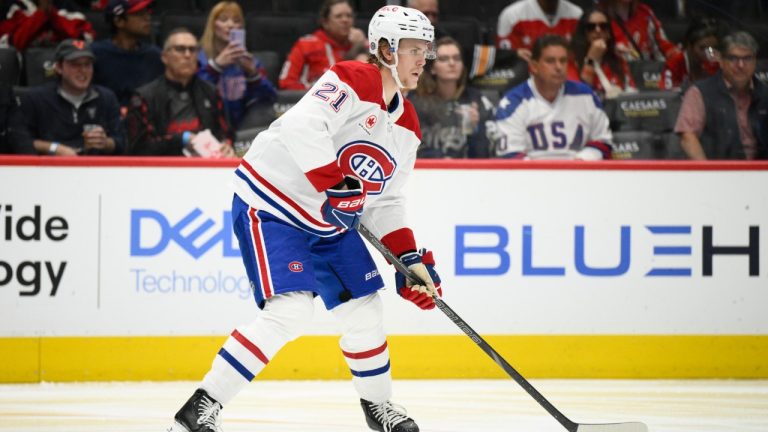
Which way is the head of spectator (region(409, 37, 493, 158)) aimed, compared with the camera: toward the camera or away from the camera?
toward the camera

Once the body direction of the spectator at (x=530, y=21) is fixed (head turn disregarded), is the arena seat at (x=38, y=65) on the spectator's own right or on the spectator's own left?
on the spectator's own right

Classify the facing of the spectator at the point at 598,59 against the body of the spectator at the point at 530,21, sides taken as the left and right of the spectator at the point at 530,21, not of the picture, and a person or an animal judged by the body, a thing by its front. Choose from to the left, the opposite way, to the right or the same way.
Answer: the same way

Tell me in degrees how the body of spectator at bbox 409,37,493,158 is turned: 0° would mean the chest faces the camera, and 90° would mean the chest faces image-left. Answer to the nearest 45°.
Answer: approximately 0°

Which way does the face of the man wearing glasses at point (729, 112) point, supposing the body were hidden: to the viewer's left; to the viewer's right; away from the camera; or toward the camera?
toward the camera

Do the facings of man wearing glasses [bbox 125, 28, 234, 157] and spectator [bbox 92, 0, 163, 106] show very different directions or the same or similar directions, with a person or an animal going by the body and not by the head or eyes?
same or similar directions

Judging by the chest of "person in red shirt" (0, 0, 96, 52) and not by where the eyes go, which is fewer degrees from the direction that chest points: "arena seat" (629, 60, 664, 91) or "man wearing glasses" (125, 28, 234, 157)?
the man wearing glasses

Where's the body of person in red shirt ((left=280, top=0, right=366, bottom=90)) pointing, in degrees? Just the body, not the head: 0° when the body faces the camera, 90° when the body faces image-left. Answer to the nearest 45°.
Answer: approximately 315°

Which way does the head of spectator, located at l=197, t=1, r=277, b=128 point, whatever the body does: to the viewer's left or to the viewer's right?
to the viewer's right

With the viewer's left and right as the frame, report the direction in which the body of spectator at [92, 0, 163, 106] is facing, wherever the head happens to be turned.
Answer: facing the viewer and to the right of the viewer

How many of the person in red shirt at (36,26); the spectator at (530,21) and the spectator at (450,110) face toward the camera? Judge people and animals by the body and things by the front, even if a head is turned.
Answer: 3

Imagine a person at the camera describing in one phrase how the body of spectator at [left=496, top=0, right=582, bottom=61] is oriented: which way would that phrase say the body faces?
toward the camera

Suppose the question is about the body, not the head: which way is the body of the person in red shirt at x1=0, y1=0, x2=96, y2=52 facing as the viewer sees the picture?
toward the camera

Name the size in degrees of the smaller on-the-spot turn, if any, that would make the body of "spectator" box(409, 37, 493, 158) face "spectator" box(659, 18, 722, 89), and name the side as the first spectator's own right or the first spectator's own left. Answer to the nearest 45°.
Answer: approximately 135° to the first spectator's own left

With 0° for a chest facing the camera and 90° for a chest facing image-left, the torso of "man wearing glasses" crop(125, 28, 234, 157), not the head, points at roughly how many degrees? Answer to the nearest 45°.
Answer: approximately 315°

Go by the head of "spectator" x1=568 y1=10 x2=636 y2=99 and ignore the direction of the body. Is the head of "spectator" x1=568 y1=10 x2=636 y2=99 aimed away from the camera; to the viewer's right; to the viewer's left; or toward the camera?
toward the camera
